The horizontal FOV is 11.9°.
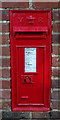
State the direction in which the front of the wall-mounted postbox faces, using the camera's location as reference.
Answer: facing the viewer
